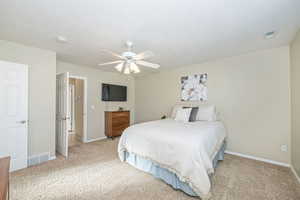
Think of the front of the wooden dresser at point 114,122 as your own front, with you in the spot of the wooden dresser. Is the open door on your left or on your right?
on your right

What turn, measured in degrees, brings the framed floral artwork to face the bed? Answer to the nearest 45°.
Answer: approximately 45° to its left

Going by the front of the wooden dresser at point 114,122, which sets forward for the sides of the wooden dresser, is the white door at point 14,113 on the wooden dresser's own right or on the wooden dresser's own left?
on the wooden dresser's own right

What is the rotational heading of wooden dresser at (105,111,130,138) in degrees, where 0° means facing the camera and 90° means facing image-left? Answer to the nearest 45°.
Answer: approximately 315°

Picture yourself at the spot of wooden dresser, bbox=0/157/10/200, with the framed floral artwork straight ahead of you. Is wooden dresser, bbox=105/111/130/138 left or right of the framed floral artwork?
left

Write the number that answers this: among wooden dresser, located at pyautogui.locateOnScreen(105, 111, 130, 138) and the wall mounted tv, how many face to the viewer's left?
0

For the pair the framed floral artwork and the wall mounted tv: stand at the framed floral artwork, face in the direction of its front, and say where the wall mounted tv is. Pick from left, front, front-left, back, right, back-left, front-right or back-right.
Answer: front-right

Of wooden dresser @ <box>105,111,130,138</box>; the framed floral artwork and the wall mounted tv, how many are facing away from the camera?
0

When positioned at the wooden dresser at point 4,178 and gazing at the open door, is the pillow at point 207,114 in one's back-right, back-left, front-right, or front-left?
front-right

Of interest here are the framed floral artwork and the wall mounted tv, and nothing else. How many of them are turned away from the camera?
0

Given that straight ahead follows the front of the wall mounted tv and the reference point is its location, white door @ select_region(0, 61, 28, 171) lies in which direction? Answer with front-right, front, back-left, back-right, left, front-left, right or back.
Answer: right

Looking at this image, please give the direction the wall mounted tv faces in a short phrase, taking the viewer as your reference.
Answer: facing the viewer and to the right of the viewer

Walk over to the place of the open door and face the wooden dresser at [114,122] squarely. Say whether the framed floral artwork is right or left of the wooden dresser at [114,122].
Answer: right

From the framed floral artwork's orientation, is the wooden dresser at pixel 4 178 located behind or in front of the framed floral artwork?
in front
